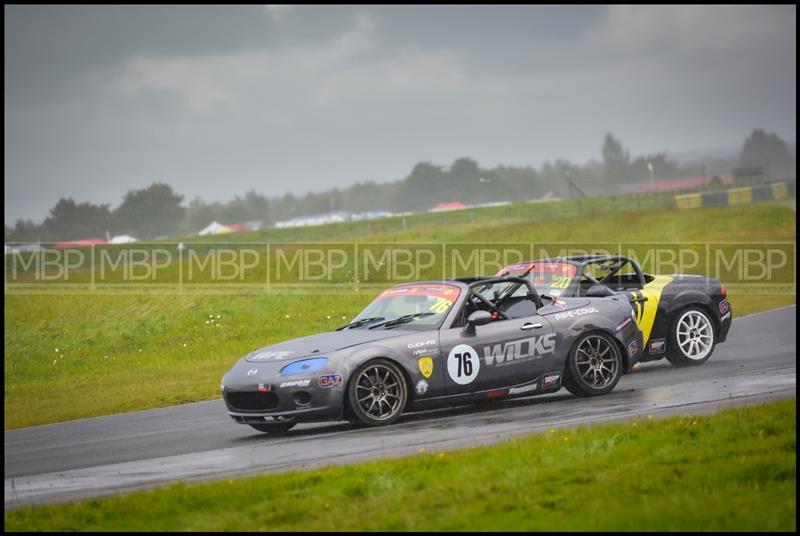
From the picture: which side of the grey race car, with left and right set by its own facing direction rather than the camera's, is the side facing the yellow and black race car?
back

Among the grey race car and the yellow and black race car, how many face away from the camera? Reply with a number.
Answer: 0

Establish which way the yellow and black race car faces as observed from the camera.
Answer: facing the viewer and to the left of the viewer

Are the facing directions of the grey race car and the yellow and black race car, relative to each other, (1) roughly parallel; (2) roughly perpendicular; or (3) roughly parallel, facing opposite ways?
roughly parallel

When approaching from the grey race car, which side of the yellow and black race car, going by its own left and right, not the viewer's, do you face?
front
